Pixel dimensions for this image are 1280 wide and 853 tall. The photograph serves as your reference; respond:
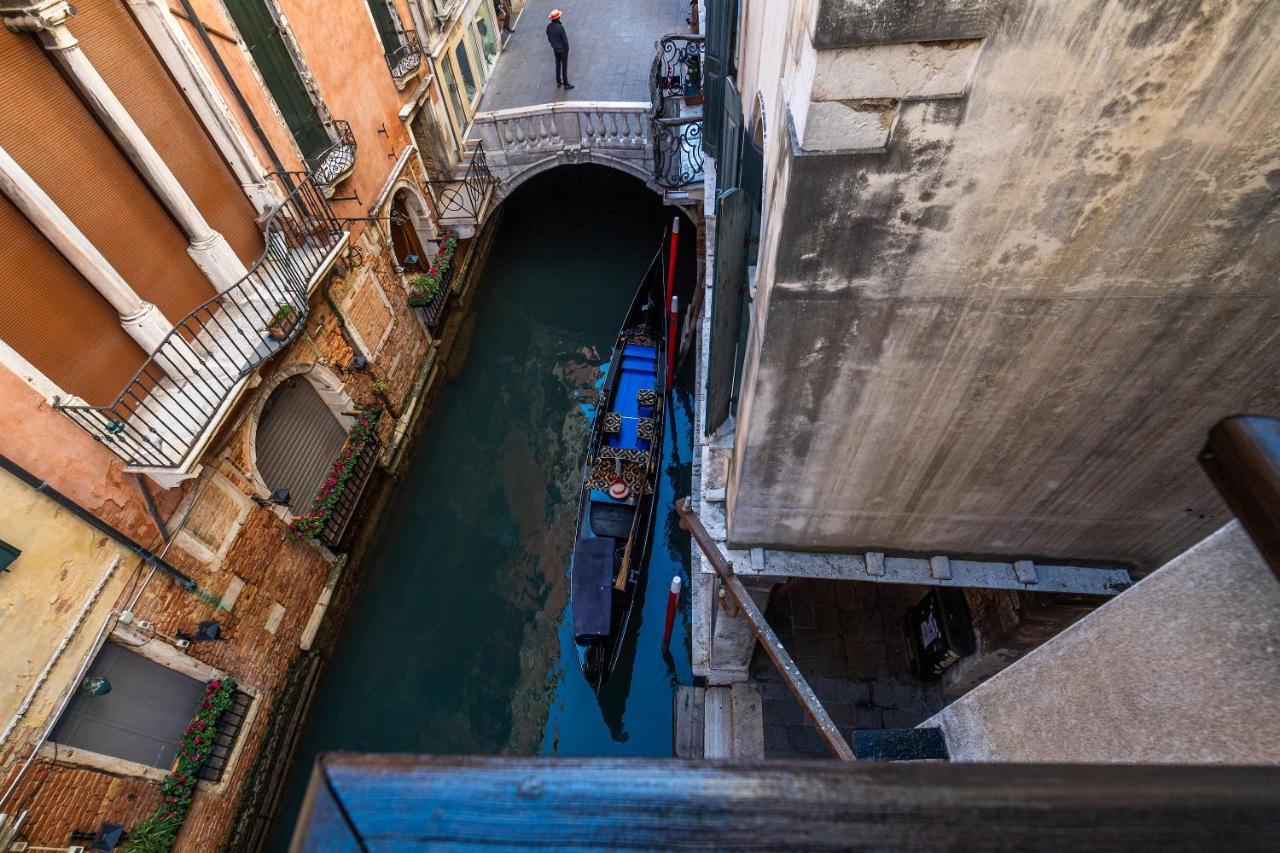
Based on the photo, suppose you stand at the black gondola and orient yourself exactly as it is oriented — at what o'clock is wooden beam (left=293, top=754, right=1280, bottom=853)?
The wooden beam is roughly at 6 o'clock from the black gondola.

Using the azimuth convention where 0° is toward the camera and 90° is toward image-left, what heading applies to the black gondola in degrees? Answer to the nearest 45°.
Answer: approximately 180°

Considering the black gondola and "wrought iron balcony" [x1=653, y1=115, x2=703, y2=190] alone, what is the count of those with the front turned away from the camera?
1
